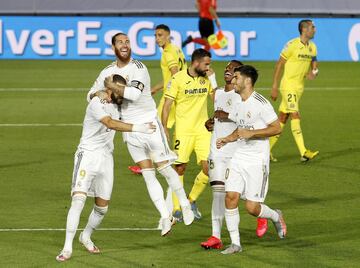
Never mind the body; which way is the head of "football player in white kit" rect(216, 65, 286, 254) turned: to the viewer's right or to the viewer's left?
to the viewer's left

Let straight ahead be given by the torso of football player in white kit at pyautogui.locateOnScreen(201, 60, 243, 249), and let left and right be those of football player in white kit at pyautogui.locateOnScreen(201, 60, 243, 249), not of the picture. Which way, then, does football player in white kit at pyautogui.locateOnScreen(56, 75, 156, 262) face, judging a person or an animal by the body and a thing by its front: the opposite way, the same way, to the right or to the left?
to the left

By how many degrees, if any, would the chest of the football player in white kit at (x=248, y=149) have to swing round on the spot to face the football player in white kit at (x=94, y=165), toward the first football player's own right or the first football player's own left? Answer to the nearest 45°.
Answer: approximately 45° to the first football player's own right

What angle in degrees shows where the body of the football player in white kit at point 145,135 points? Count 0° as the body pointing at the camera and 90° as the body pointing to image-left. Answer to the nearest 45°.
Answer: approximately 45°

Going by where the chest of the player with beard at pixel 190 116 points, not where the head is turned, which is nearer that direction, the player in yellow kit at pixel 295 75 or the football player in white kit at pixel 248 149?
the football player in white kit

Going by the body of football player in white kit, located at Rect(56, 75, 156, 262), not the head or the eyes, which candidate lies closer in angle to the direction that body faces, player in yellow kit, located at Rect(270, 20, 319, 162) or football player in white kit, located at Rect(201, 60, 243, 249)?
the football player in white kit

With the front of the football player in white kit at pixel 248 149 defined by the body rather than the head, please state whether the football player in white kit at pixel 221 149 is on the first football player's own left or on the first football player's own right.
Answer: on the first football player's own right
